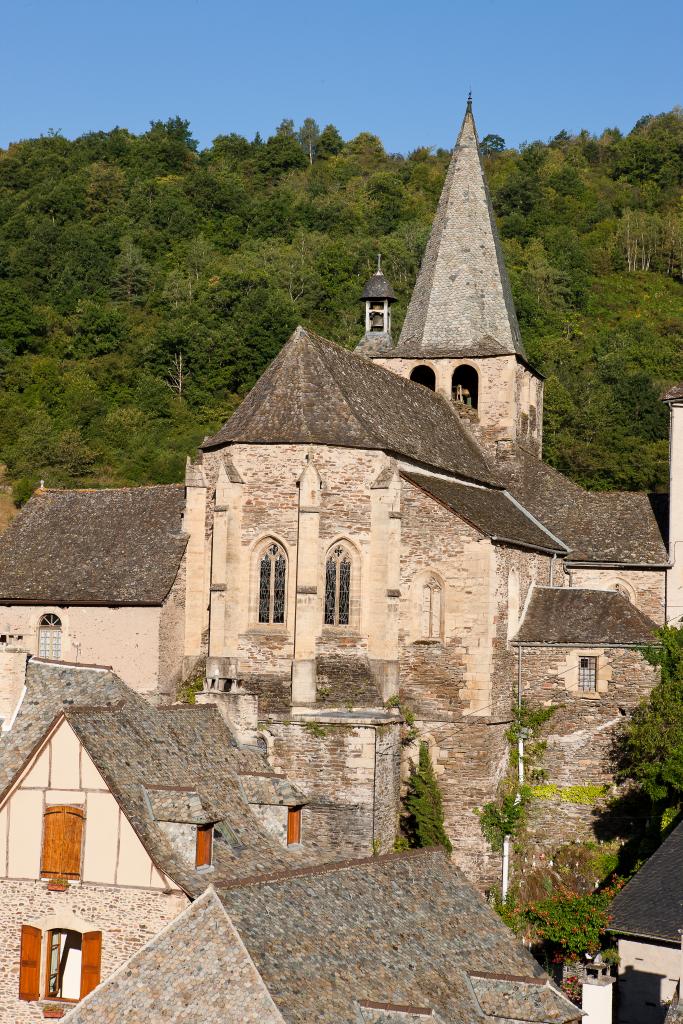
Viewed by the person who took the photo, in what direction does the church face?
facing away from the viewer and to the right of the viewer

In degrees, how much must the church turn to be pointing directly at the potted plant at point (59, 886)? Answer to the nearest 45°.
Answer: approximately 135° to its right

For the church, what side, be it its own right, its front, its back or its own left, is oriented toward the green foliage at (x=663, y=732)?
right
